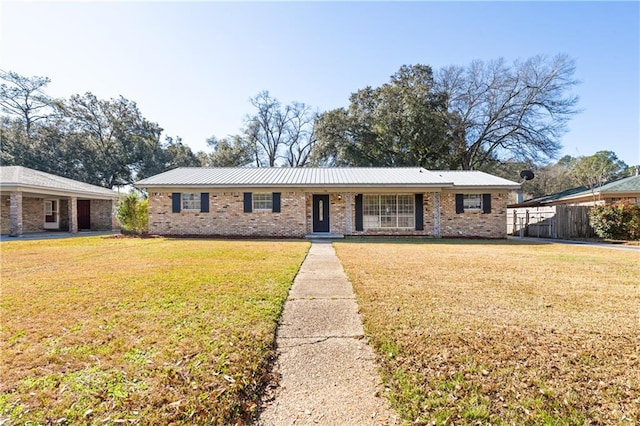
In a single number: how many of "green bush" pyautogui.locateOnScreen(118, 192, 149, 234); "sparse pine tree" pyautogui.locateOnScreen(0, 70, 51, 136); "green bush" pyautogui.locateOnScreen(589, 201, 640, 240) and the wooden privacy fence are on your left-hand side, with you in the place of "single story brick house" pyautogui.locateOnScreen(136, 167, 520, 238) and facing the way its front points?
2

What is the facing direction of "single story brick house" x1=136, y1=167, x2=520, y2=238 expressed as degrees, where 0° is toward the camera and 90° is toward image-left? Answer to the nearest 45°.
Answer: approximately 0°

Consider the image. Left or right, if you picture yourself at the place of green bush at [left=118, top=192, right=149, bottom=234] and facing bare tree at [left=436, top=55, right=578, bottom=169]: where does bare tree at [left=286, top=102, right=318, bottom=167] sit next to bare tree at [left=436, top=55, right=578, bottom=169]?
left

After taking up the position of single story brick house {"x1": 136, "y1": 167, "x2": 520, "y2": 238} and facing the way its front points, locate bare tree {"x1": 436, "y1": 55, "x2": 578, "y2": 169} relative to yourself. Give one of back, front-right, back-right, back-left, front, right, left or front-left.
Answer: back-left

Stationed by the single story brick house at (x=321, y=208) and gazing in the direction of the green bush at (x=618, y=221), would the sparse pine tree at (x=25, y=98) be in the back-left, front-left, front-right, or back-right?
back-left

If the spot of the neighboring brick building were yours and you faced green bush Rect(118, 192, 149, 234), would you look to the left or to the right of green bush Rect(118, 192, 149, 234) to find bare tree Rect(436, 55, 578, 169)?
left

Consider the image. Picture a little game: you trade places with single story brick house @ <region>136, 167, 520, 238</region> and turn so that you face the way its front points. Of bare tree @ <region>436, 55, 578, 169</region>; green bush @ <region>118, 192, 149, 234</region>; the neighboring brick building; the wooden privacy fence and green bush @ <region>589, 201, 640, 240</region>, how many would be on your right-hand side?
2

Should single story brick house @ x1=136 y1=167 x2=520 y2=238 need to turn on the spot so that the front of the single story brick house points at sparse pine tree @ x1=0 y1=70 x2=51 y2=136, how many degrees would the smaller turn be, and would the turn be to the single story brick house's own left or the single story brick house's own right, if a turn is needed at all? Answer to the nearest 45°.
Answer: approximately 135° to the single story brick house's own right

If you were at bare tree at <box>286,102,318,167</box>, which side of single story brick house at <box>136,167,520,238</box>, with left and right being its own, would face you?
back

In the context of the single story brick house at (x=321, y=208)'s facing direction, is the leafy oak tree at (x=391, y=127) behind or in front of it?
behind

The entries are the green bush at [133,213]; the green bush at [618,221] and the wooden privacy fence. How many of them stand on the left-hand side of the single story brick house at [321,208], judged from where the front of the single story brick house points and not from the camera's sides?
2

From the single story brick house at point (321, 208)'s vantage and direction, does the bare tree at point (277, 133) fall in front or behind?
behind

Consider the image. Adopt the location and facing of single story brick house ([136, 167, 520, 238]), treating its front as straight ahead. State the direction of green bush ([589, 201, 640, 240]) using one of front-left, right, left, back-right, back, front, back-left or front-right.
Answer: left

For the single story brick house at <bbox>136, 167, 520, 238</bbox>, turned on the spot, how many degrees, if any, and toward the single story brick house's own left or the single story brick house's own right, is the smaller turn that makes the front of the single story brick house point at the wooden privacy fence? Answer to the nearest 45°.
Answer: approximately 90° to the single story brick house's own left

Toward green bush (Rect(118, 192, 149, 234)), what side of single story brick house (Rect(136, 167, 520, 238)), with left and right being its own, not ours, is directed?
right
